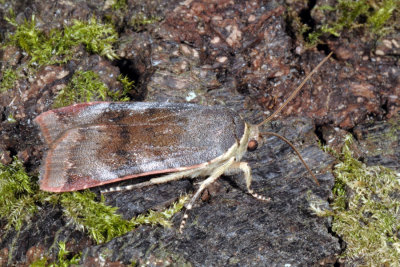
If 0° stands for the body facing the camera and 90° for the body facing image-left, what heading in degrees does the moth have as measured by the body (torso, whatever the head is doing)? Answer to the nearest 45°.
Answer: approximately 270°
